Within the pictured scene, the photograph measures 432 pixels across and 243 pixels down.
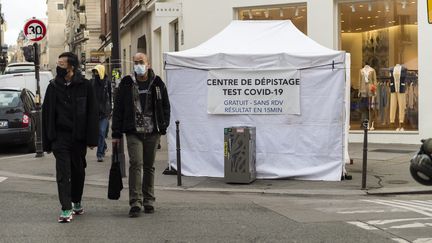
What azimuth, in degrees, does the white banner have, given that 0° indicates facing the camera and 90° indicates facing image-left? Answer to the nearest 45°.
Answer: approximately 0°

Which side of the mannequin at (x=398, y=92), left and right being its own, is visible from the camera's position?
front

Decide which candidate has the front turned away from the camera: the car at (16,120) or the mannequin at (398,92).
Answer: the car

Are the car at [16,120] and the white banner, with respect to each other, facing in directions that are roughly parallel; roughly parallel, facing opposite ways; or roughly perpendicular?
roughly parallel, facing opposite ways

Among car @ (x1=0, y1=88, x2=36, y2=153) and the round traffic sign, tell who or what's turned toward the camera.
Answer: the round traffic sign

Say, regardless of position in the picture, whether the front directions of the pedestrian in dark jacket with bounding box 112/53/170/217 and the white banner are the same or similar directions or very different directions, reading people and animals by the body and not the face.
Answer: same or similar directions

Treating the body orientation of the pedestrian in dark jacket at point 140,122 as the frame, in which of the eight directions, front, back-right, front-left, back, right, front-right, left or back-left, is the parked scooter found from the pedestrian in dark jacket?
front-left

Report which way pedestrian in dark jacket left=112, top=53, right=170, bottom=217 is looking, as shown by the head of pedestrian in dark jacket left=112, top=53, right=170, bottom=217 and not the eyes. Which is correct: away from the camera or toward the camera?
toward the camera

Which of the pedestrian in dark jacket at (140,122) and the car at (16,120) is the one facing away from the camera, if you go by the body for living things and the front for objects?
the car

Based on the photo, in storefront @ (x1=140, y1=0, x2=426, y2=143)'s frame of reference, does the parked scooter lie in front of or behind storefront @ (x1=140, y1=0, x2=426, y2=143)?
in front

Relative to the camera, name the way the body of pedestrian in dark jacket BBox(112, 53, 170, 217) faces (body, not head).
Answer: toward the camera

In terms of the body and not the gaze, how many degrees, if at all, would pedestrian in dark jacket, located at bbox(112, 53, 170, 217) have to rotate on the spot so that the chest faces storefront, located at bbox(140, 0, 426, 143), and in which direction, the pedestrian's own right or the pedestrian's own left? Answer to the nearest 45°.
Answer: approximately 135° to the pedestrian's own left

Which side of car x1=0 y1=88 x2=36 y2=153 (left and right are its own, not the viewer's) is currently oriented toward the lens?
back

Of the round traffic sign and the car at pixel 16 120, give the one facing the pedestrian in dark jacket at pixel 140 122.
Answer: the round traffic sign

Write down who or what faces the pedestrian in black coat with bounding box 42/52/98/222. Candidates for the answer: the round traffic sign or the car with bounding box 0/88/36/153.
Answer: the round traffic sign

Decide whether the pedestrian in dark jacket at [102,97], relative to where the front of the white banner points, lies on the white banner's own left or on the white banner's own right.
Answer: on the white banner's own right

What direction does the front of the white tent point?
toward the camera
